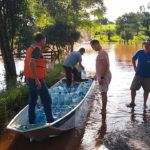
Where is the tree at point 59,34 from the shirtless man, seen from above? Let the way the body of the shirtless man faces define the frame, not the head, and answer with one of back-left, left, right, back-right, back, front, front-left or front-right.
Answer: right

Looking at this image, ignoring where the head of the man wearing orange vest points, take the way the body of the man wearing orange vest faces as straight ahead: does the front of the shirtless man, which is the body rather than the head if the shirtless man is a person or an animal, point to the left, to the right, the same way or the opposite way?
the opposite way

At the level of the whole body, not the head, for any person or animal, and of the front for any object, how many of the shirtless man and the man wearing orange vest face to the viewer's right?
1

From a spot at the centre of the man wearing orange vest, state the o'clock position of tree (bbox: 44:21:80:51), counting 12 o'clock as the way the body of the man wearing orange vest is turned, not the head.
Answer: The tree is roughly at 9 o'clock from the man wearing orange vest.

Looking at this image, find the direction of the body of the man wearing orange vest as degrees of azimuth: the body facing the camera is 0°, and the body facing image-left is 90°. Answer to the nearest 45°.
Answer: approximately 270°

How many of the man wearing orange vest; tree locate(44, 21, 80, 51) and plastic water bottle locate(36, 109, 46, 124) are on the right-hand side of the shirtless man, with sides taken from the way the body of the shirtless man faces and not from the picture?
1

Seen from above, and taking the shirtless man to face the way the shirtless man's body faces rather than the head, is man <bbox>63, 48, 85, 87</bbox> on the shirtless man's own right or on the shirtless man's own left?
on the shirtless man's own right

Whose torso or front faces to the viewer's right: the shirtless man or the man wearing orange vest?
the man wearing orange vest

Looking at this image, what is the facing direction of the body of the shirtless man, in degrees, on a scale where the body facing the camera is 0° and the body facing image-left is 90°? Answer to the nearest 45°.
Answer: approximately 90°

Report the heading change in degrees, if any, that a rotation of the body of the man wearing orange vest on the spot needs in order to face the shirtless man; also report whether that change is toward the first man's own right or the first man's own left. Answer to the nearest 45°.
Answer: approximately 45° to the first man's own left

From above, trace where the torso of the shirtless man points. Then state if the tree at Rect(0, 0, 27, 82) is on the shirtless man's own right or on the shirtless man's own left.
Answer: on the shirtless man's own right
